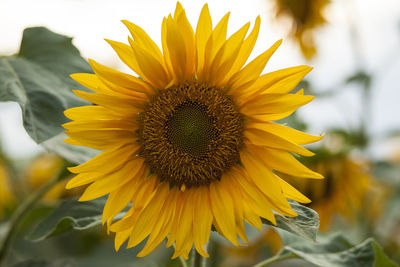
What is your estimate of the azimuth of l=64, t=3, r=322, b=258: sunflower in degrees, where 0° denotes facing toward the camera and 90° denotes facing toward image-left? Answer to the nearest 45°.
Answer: approximately 0°

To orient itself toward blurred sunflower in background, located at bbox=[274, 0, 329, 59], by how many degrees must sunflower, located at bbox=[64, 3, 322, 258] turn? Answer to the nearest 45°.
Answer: approximately 180°

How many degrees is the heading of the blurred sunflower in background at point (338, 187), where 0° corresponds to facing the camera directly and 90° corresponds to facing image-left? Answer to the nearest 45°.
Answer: approximately 45°

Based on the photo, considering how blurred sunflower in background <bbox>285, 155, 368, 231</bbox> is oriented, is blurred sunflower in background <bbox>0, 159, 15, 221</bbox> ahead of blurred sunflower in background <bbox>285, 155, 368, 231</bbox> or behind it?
ahead

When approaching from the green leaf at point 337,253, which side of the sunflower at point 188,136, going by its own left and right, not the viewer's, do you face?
left
